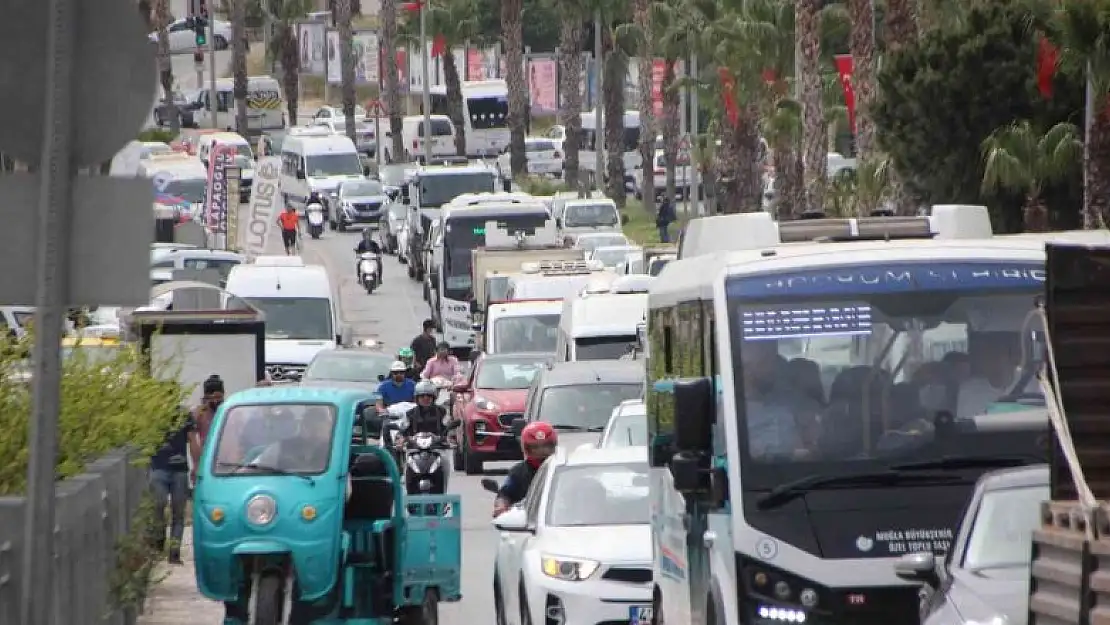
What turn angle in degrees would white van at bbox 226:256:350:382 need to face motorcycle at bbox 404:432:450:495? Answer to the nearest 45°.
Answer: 0° — it already faces it

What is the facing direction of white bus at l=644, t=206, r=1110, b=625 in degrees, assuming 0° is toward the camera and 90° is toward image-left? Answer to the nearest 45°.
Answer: approximately 0°

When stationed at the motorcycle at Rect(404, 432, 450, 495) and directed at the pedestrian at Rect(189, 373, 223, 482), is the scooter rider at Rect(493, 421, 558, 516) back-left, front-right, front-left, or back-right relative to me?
back-left

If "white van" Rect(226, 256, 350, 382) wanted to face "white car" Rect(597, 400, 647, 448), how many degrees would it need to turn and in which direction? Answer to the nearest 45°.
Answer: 0° — it already faces it

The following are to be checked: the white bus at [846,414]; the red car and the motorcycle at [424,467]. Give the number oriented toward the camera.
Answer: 3

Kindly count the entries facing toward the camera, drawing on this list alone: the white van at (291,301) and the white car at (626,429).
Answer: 2
